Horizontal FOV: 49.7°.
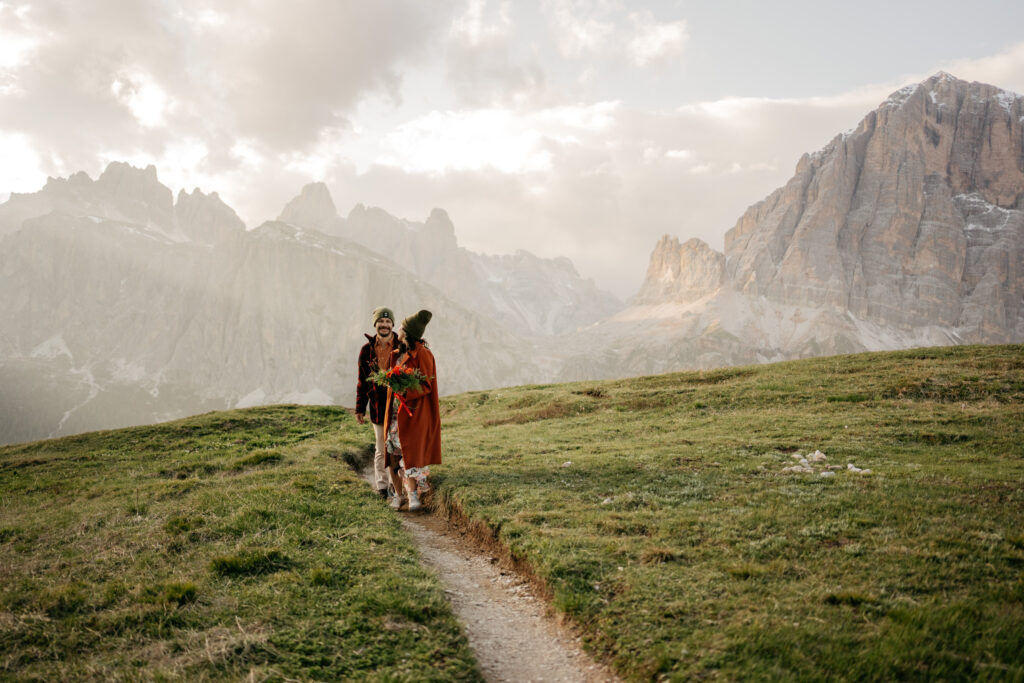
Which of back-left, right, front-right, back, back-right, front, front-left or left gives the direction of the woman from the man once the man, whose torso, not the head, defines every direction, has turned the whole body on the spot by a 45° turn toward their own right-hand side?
left

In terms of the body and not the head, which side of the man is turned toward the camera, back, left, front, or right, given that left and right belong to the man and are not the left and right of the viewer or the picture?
front
